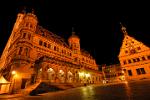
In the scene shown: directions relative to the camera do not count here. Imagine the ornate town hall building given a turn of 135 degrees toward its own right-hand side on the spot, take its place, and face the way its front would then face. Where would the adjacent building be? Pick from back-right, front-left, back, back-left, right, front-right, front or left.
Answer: back

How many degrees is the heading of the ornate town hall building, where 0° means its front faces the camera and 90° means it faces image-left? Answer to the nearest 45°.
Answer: approximately 315°
